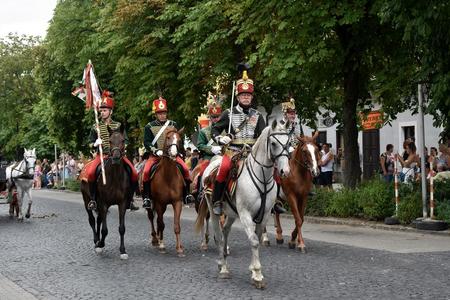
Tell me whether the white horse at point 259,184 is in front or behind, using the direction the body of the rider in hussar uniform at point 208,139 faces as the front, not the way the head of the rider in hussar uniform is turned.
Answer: in front

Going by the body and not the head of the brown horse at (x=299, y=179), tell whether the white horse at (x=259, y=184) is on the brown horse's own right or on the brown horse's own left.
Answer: on the brown horse's own right

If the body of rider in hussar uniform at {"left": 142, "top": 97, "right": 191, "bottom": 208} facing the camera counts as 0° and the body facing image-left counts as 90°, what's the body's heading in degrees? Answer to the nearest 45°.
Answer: approximately 0°

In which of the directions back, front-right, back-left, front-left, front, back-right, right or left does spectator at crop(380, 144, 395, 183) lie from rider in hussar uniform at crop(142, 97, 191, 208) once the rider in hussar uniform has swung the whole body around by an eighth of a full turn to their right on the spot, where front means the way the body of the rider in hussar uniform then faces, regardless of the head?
back

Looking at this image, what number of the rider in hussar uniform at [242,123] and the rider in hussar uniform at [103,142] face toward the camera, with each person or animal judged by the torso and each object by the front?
2

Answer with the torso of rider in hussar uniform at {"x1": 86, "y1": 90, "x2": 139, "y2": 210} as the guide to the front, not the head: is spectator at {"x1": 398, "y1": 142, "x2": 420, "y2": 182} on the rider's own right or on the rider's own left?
on the rider's own left

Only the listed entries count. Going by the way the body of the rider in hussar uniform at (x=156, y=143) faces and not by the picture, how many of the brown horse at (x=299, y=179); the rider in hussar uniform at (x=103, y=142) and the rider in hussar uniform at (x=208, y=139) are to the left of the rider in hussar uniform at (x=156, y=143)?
2

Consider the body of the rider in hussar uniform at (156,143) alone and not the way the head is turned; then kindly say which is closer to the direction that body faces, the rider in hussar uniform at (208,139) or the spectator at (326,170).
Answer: the rider in hussar uniform

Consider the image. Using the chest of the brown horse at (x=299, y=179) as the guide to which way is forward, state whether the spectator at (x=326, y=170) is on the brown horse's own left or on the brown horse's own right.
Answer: on the brown horse's own left

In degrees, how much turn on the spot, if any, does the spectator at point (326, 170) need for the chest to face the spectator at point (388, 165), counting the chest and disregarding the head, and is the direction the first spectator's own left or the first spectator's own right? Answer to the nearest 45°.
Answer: approximately 135° to the first spectator's own left

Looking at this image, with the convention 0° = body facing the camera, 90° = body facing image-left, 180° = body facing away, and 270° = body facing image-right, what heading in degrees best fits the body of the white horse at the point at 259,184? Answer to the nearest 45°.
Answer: approximately 315°

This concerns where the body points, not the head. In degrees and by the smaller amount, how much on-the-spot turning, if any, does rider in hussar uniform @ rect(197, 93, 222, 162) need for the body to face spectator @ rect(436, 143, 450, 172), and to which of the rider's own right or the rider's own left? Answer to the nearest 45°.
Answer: approximately 90° to the rider's own left

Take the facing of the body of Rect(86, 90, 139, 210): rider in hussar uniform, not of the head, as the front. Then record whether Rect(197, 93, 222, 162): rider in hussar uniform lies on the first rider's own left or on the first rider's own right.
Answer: on the first rider's own left

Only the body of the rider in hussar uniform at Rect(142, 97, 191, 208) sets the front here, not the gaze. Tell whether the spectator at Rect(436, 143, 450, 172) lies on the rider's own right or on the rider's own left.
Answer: on the rider's own left

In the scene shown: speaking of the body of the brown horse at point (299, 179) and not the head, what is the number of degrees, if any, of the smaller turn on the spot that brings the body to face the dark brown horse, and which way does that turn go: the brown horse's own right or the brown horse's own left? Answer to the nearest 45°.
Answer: approximately 135° to the brown horse's own right

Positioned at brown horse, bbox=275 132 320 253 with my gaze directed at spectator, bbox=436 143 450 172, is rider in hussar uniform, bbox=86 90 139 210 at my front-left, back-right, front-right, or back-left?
back-left
